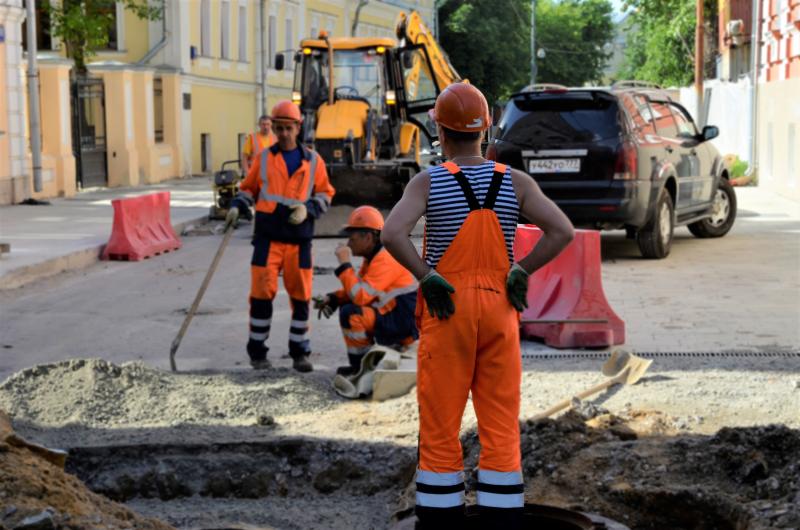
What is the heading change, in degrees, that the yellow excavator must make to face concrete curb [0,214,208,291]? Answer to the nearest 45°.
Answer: approximately 45° to its right

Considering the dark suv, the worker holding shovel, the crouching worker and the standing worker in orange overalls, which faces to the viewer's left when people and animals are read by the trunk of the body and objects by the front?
the crouching worker

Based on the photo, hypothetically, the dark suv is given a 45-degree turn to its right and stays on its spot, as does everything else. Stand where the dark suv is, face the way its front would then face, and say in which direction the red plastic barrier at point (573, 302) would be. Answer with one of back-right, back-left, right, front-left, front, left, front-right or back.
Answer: right

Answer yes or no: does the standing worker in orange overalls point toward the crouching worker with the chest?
yes

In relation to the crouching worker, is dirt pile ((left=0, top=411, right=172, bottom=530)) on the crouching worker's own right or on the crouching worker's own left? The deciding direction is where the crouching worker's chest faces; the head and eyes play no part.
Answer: on the crouching worker's own left

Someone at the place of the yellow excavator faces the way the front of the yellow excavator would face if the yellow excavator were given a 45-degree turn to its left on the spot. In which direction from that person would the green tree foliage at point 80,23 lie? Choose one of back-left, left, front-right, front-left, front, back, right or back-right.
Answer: back

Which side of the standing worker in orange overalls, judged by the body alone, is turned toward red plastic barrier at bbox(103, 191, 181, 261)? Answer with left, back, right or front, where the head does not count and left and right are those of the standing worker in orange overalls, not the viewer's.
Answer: front

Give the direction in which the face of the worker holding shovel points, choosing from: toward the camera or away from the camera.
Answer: toward the camera

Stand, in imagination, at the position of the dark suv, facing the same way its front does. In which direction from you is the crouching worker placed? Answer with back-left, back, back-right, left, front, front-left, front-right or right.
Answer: back-right

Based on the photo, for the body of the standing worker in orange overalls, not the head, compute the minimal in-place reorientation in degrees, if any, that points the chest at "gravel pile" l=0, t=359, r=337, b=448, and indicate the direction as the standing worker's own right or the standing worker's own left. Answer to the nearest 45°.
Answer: approximately 45° to the standing worker's own left

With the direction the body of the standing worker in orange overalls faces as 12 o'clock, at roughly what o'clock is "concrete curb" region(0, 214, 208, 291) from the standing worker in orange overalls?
The concrete curb is roughly at 11 o'clock from the standing worker in orange overalls.

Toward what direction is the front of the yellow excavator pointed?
toward the camera

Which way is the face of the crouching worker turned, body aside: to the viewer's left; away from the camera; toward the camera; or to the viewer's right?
to the viewer's left

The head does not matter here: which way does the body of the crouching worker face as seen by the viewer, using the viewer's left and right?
facing to the left of the viewer

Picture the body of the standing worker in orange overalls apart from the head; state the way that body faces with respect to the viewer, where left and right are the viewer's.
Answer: facing away from the viewer

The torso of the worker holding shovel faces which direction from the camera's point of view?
toward the camera

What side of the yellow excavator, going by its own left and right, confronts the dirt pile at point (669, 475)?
front

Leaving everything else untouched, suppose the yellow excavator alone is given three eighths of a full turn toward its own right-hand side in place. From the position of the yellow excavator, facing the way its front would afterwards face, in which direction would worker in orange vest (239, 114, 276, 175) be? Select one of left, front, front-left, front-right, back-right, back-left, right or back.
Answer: left
